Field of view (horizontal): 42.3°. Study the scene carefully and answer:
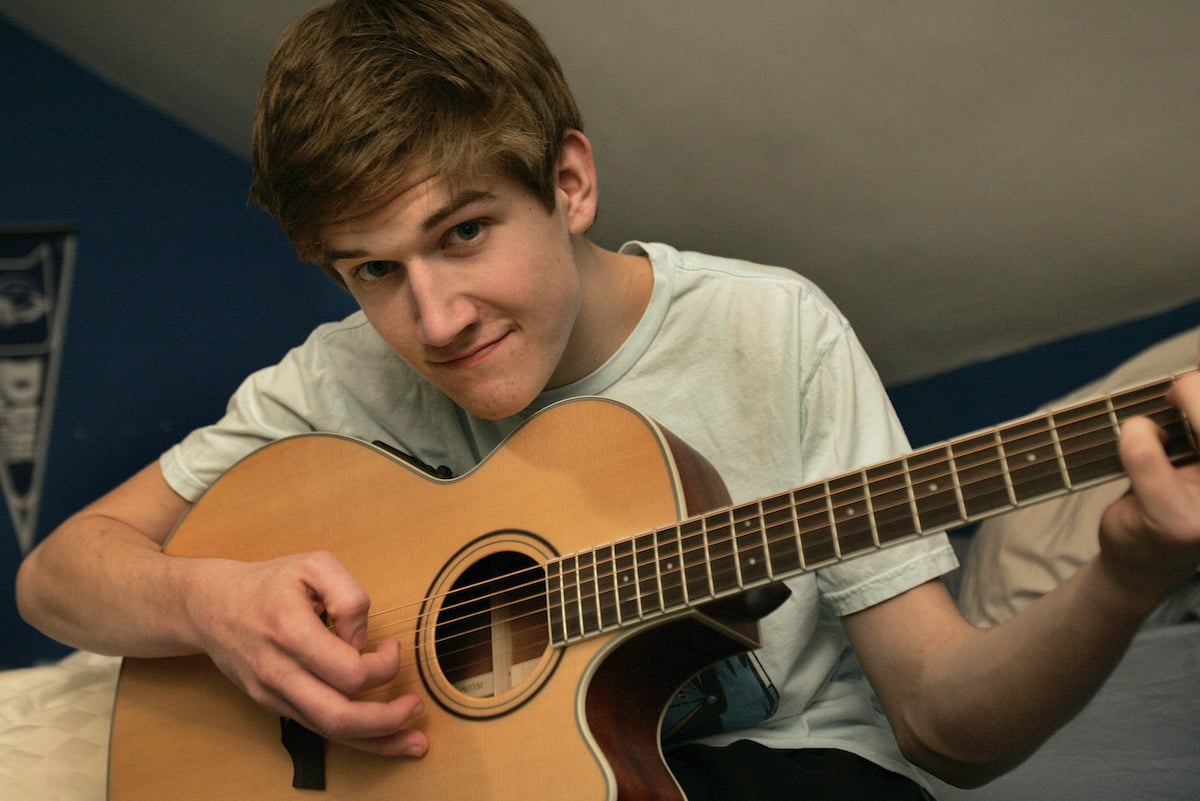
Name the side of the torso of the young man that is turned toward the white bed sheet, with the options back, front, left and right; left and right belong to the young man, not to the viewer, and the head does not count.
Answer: right

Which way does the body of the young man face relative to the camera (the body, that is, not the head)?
toward the camera

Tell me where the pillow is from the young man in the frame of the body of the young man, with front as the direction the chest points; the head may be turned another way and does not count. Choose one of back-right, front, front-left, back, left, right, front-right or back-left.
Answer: back-left
